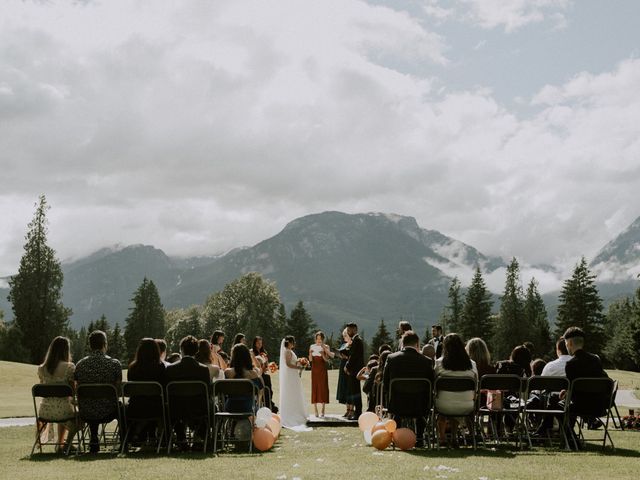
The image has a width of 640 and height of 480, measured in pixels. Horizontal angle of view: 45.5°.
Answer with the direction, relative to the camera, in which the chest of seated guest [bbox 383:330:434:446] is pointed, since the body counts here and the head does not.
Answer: away from the camera

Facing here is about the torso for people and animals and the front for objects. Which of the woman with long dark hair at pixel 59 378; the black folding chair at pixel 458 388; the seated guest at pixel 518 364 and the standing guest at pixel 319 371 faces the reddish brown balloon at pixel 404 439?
the standing guest

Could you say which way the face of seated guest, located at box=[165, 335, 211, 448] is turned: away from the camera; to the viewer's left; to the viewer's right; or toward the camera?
away from the camera

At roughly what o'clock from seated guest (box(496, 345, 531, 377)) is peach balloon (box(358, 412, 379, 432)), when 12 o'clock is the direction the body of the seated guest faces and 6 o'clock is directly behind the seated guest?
The peach balloon is roughly at 9 o'clock from the seated guest.

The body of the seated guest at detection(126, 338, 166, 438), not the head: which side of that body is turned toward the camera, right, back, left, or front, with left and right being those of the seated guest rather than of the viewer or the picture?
back

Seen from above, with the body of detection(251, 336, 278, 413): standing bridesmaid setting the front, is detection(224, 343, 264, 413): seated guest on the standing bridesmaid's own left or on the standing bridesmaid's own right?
on the standing bridesmaid's own right

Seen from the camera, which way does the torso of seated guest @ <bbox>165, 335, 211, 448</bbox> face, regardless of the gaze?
away from the camera

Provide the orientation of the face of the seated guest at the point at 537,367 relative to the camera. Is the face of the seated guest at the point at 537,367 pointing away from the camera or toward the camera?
away from the camera

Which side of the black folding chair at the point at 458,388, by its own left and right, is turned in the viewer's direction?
back

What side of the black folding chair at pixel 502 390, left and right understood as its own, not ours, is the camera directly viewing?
back
